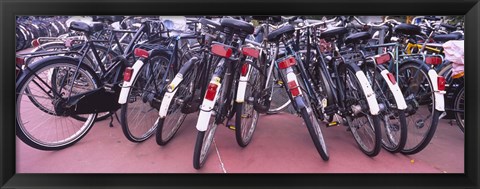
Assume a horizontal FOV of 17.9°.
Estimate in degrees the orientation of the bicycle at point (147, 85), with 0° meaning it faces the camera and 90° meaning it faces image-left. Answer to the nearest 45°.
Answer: approximately 225°
